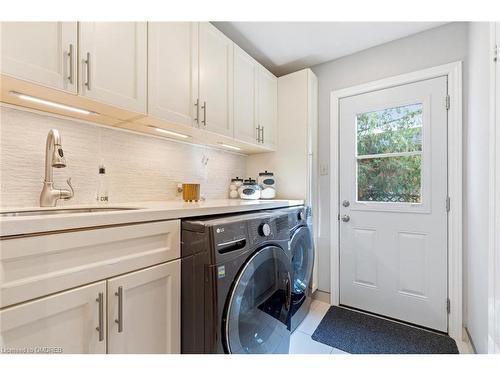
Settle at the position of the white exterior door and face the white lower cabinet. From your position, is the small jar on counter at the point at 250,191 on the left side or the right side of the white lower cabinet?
right

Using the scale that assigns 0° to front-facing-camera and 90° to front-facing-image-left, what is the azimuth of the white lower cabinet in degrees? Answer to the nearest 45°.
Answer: approximately 315°

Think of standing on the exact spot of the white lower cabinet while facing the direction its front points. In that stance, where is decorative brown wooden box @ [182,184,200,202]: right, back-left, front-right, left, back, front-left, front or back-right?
left

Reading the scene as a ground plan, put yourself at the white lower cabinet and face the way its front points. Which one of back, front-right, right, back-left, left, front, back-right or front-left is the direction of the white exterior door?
front-left

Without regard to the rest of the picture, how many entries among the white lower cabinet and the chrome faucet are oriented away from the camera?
0

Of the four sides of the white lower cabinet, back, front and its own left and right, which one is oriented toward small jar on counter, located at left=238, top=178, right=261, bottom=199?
left

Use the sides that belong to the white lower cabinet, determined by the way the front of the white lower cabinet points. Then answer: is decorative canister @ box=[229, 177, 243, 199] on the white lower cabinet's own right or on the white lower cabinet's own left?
on the white lower cabinet's own left

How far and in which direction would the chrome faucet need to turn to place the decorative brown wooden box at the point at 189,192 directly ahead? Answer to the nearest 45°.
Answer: approximately 45° to its left
